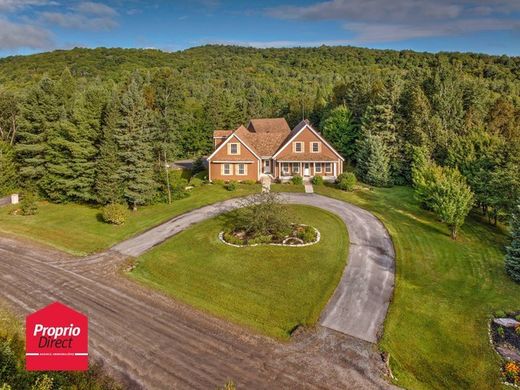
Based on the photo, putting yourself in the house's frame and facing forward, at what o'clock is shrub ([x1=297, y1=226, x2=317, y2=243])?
The shrub is roughly at 12 o'clock from the house.

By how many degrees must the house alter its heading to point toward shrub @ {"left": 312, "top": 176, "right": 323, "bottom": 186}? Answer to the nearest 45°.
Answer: approximately 45° to its left

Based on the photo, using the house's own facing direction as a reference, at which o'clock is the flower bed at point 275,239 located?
The flower bed is roughly at 12 o'clock from the house.

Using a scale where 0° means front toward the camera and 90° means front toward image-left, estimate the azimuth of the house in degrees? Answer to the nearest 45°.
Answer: approximately 0°

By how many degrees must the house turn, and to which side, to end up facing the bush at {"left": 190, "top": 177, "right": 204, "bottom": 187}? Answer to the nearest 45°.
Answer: approximately 90° to its right

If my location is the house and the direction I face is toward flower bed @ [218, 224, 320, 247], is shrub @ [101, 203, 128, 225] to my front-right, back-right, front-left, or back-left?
front-right

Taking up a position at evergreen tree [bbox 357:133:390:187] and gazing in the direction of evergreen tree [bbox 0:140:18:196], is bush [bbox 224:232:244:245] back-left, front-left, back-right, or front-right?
front-left

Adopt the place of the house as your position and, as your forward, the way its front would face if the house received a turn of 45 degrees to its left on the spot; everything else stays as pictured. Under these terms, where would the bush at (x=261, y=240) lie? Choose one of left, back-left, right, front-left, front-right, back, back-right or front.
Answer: front-right

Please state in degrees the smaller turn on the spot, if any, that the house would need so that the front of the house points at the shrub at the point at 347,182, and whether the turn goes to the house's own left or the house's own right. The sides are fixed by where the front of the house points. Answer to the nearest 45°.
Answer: approximately 45° to the house's own left

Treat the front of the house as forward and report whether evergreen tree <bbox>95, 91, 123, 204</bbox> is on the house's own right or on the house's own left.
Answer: on the house's own right

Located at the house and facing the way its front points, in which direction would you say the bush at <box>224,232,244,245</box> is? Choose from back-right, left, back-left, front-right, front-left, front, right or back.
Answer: front

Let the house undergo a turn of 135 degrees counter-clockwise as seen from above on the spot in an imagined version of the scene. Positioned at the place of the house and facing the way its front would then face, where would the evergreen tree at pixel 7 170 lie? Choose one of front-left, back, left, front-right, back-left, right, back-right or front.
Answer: back-left

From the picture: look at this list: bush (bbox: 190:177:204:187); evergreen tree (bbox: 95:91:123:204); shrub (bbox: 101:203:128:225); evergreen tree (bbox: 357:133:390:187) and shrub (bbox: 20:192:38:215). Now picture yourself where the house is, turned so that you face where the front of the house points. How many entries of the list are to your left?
1

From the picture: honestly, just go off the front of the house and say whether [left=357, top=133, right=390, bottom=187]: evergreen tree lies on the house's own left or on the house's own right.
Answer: on the house's own left

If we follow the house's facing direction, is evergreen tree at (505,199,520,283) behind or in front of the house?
in front

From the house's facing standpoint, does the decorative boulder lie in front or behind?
in front

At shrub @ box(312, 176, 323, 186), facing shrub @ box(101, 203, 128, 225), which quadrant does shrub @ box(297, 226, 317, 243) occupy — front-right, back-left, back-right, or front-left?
front-left

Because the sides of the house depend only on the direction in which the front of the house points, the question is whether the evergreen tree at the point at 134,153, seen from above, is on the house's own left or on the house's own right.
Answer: on the house's own right
